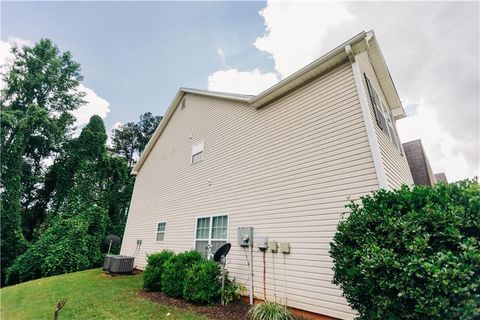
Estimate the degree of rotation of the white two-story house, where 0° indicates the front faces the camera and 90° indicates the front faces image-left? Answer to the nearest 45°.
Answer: approximately 315°

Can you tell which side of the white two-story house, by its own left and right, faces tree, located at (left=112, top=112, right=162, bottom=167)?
back

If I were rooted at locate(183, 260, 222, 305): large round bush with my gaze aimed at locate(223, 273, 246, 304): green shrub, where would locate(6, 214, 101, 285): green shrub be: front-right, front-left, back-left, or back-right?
back-left

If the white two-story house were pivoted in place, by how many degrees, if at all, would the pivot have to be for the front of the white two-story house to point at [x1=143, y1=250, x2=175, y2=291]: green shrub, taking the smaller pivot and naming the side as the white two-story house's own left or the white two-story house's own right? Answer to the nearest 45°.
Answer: approximately 135° to the white two-story house's own right

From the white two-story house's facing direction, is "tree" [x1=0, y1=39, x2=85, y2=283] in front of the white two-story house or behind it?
behind

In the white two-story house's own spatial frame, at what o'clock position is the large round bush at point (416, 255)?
The large round bush is roughly at 1 o'clock from the white two-story house.

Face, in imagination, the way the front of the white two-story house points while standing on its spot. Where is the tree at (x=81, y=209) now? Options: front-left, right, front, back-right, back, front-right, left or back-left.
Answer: back

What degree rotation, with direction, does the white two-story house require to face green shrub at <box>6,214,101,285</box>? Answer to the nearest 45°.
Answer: approximately 180°
